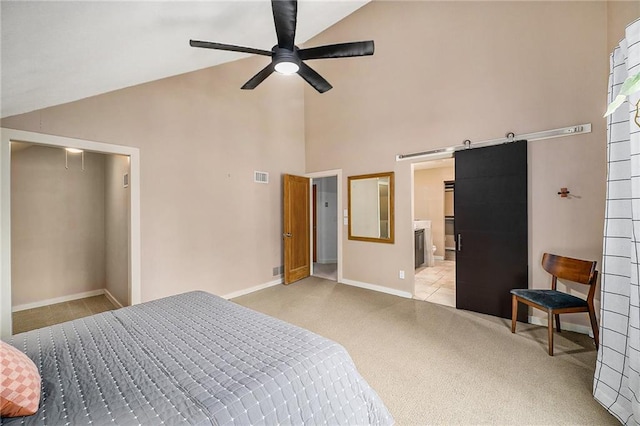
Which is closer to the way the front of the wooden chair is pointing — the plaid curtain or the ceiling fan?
the ceiling fan

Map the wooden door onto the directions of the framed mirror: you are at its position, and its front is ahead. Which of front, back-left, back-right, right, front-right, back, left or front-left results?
front-right

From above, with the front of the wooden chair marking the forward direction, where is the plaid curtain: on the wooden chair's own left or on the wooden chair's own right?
on the wooden chair's own left

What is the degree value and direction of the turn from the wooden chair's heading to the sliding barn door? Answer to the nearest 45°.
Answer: approximately 90° to its right

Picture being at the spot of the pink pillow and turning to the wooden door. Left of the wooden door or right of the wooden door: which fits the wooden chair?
right

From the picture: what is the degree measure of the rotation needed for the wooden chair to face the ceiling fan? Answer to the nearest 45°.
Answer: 0° — it already faces it

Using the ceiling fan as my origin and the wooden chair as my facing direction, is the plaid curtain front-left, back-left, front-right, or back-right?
front-right

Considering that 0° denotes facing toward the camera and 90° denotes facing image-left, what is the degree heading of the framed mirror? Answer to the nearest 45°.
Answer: approximately 45°

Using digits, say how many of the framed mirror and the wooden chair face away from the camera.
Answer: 0

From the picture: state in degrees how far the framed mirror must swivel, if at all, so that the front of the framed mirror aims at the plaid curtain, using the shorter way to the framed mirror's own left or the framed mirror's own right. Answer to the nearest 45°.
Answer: approximately 90° to the framed mirror's own left

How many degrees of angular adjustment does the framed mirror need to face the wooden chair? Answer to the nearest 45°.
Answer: approximately 90° to its left
